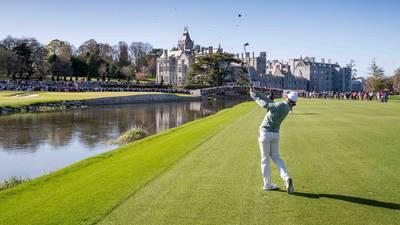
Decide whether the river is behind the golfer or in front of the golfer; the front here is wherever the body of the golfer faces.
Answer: in front

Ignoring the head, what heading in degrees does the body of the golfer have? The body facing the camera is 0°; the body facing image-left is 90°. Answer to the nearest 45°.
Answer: approximately 180°
